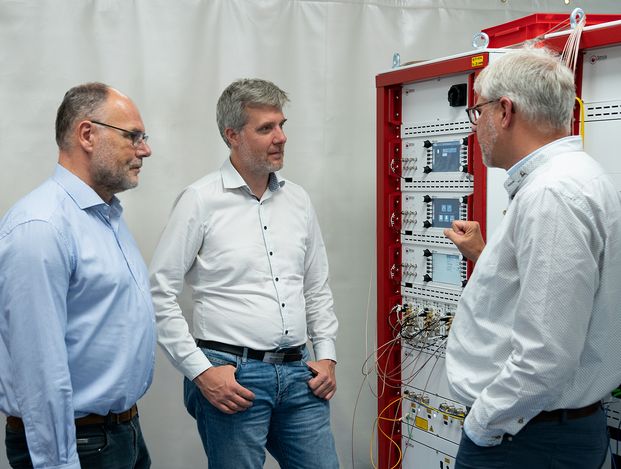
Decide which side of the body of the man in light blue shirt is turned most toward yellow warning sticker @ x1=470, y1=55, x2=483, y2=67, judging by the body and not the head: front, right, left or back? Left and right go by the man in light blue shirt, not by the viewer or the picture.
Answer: front

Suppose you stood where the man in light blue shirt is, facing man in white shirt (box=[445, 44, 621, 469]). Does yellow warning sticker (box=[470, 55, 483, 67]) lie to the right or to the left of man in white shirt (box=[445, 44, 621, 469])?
left

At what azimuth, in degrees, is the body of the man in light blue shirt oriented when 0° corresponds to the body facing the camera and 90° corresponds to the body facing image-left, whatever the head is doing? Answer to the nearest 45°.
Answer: approximately 270°

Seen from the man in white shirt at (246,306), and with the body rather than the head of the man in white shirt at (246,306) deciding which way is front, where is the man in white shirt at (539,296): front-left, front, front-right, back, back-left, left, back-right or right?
front

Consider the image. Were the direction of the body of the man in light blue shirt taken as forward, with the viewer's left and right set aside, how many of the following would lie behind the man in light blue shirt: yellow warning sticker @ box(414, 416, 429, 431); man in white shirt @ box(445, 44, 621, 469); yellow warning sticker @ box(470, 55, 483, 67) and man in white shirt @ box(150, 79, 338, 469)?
0

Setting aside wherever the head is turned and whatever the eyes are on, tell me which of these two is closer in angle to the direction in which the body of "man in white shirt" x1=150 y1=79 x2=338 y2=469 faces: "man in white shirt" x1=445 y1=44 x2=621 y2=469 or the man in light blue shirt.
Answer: the man in white shirt

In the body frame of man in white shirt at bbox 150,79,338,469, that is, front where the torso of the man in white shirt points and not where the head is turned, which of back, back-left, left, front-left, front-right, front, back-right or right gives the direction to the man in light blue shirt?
right

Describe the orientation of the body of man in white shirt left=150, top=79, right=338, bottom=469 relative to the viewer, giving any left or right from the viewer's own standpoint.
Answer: facing the viewer and to the right of the viewer

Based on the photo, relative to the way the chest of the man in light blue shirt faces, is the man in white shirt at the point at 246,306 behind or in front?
in front

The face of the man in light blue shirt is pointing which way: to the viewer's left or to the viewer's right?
to the viewer's right

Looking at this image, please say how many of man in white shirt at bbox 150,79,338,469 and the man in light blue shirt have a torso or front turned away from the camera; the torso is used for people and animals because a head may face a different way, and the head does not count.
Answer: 0

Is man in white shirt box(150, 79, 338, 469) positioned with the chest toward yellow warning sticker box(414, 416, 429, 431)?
no

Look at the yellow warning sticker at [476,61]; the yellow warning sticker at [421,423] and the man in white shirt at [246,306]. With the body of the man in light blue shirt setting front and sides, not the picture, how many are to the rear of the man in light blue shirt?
0

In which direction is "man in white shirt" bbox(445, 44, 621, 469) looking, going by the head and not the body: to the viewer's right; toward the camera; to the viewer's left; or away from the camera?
to the viewer's left
